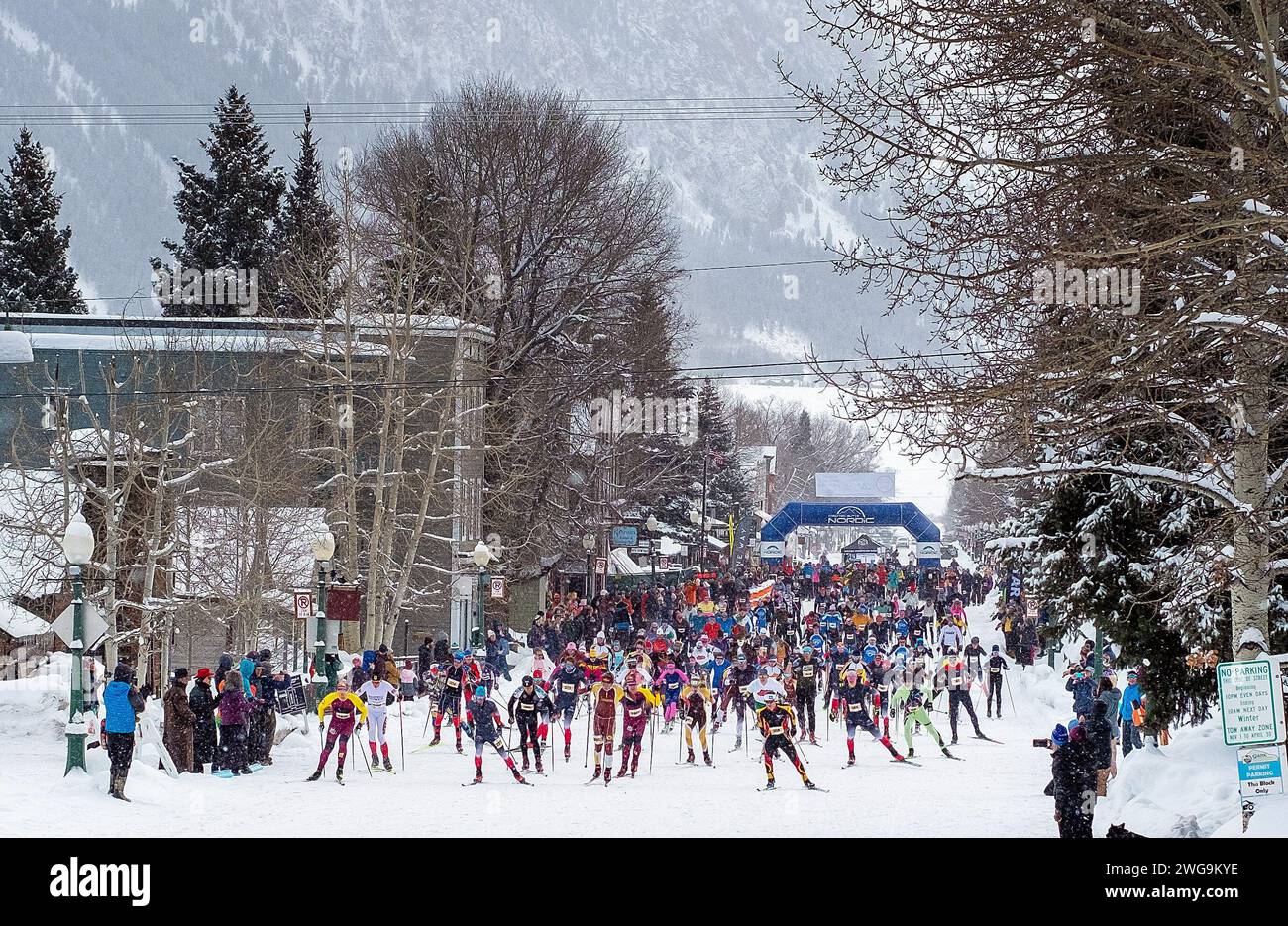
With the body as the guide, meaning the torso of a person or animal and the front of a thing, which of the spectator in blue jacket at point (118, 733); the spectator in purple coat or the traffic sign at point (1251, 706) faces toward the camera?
the traffic sign

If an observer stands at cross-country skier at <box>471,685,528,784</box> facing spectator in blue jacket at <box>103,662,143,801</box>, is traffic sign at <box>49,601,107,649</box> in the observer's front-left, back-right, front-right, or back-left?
front-right

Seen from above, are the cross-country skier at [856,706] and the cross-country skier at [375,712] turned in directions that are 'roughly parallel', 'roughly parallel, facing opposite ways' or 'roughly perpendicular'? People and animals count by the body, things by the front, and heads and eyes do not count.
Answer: roughly parallel

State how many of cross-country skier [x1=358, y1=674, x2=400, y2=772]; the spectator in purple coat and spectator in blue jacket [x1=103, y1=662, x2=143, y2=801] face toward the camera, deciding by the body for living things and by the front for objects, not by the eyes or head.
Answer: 1

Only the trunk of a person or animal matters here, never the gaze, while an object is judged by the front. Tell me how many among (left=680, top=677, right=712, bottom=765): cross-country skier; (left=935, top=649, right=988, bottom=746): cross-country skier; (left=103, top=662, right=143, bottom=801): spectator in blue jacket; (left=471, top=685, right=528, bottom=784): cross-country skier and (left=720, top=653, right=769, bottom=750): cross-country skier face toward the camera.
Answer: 4

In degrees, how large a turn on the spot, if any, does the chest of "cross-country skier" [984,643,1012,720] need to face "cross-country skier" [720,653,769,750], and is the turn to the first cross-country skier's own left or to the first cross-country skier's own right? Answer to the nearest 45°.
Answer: approximately 45° to the first cross-country skier's own right

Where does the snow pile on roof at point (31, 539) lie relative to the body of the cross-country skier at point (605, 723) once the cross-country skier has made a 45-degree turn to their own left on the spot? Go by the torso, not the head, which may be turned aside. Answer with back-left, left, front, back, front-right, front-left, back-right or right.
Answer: back

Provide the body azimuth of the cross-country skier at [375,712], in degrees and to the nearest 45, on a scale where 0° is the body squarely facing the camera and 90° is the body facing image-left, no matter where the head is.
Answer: approximately 0°

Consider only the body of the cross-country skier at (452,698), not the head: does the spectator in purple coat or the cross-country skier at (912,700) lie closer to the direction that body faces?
the spectator in purple coat

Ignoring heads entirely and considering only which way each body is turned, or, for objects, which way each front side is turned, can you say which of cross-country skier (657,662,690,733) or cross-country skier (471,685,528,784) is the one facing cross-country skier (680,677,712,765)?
cross-country skier (657,662,690,733)

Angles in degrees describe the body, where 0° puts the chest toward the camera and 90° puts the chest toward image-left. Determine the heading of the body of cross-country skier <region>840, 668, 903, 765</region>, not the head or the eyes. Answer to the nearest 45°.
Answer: approximately 0°

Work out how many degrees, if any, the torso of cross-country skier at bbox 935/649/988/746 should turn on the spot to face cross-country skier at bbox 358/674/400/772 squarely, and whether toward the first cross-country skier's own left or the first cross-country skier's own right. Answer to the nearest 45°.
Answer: approximately 45° to the first cross-country skier's own right

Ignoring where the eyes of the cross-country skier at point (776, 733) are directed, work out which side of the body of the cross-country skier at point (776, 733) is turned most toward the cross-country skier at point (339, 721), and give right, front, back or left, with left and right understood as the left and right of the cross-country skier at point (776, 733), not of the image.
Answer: right

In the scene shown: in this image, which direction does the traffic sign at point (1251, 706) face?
toward the camera

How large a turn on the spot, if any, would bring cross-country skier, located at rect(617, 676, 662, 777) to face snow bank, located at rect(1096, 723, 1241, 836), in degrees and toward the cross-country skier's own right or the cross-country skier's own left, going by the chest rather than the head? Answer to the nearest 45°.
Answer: approximately 45° to the cross-country skier's own left

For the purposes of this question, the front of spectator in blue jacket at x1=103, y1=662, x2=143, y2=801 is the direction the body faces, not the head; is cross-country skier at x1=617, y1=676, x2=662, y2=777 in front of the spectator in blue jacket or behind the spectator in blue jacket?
in front

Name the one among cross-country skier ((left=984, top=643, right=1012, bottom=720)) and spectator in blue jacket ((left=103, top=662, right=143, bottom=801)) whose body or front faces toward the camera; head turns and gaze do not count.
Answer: the cross-country skier
